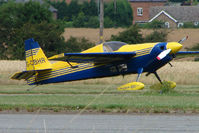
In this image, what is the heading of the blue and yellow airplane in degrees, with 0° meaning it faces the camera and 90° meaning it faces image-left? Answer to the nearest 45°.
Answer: approximately 315°

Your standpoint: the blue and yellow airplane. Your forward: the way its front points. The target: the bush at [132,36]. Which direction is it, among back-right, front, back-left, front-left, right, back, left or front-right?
back-left

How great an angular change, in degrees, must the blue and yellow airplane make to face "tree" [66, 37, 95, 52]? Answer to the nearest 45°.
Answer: approximately 135° to its left

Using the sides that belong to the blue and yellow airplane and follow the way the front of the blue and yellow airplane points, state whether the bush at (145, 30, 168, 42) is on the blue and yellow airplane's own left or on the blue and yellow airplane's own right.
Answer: on the blue and yellow airplane's own left
